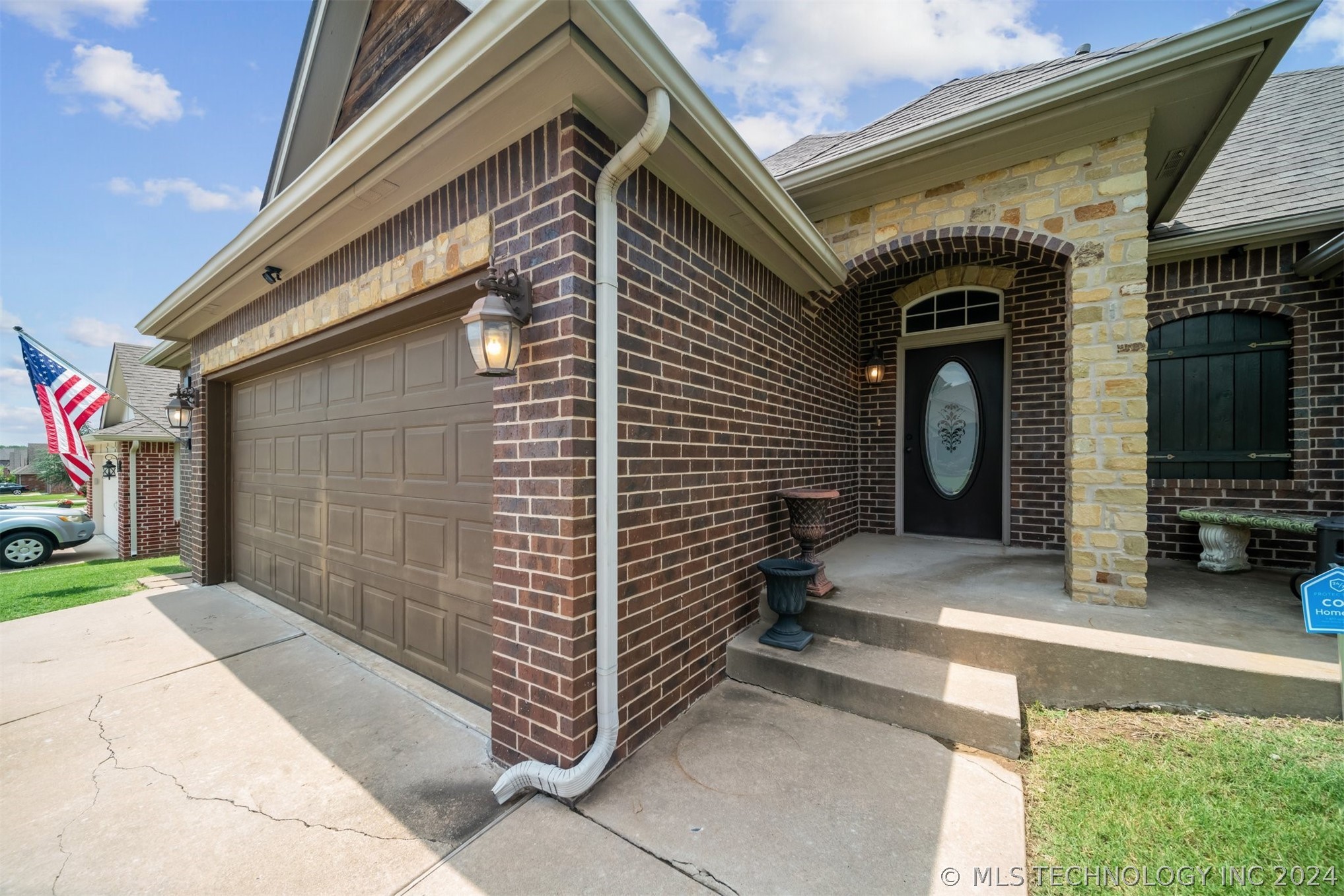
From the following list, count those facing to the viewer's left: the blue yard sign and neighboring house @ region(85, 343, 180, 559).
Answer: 1

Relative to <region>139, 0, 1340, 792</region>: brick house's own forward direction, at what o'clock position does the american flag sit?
The american flag is roughly at 2 o'clock from the brick house.

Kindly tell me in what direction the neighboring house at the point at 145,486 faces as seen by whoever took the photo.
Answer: facing to the left of the viewer

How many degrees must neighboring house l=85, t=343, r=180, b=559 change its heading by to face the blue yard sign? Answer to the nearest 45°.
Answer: approximately 90° to its left

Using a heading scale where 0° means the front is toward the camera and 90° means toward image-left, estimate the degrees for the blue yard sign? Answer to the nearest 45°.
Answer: approximately 0°

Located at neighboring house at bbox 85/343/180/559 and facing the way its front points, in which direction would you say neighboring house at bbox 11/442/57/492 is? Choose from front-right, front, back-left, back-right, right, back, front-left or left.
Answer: right
